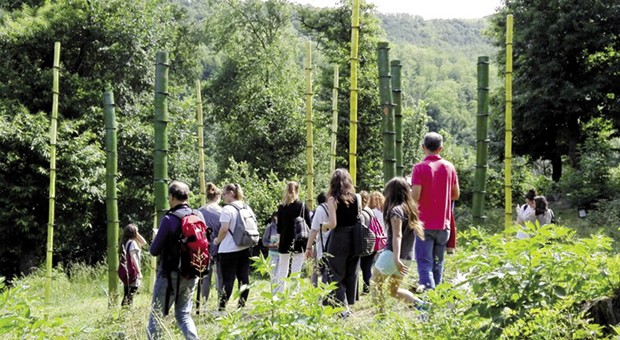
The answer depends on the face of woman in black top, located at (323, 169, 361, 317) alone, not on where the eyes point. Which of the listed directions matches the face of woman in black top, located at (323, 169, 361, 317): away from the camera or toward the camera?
away from the camera

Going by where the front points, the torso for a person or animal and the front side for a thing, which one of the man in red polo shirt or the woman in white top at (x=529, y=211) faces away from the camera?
the man in red polo shirt

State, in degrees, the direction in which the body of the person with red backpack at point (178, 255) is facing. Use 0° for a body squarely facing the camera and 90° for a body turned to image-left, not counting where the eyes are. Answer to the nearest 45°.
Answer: approximately 135°

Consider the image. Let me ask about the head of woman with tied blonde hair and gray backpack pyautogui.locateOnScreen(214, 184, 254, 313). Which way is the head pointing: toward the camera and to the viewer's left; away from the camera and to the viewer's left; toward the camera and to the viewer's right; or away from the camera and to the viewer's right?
away from the camera and to the viewer's left

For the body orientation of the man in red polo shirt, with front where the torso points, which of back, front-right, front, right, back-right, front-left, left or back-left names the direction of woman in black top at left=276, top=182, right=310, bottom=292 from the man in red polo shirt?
front-left

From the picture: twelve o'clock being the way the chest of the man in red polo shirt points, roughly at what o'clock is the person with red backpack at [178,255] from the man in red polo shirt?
The person with red backpack is roughly at 8 o'clock from the man in red polo shirt.

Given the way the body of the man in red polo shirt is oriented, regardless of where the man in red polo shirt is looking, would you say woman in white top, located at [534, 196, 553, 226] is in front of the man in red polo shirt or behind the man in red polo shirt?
in front

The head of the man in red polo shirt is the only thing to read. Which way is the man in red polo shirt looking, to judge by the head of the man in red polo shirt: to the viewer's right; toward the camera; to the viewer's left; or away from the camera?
away from the camera

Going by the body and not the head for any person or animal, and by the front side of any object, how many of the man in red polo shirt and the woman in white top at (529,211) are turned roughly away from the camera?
1

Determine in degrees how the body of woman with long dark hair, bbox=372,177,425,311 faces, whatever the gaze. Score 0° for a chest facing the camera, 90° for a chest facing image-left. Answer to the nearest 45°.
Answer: approximately 135°

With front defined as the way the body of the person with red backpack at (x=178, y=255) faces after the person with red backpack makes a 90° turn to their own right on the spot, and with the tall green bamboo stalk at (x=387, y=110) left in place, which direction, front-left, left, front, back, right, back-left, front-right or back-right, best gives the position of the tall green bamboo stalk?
front

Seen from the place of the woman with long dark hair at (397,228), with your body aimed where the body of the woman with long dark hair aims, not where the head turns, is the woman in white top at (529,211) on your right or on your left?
on your right

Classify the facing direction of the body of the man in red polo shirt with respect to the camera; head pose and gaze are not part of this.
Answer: away from the camera

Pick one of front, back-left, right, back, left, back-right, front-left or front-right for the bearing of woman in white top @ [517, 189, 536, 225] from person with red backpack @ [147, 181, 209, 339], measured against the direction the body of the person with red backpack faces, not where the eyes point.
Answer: right
